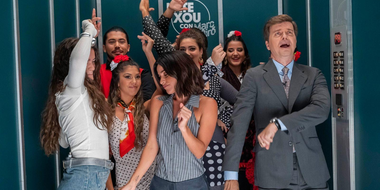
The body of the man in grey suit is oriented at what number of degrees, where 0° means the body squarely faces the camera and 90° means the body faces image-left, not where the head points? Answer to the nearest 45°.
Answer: approximately 0°

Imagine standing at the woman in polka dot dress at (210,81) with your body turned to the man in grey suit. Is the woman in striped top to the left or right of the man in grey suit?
right

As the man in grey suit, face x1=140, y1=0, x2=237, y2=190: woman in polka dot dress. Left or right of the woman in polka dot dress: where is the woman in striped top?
left

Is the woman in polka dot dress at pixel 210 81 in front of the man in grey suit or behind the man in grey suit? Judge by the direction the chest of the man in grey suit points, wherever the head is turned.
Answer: behind

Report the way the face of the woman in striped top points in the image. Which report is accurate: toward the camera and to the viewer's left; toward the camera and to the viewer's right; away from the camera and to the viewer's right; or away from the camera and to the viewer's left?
toward the camera and to the viewer's left

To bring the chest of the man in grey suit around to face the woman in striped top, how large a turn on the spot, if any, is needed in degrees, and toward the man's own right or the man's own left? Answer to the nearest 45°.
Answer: approximately 90° to the man's own right

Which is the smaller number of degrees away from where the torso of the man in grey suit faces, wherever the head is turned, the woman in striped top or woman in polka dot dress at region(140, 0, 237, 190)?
the woman in striped top

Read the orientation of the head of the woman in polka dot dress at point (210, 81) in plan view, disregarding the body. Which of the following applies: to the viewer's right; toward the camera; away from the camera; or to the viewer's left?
toward the camera
